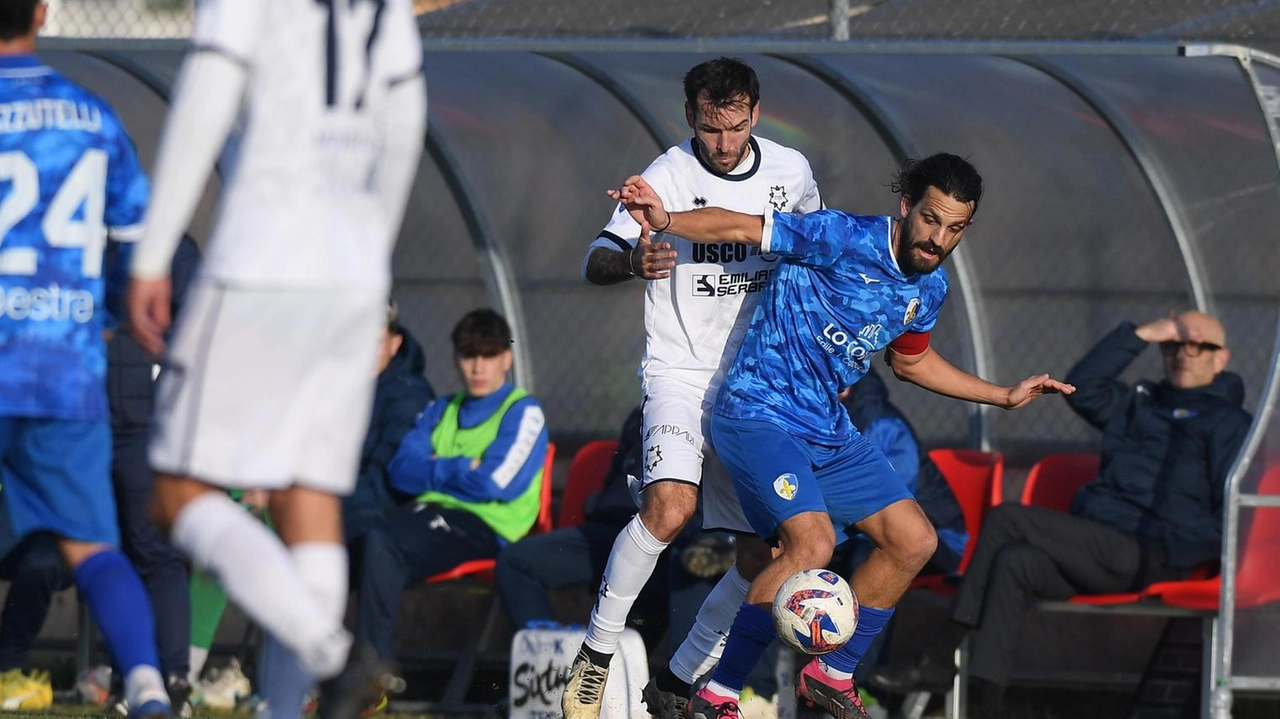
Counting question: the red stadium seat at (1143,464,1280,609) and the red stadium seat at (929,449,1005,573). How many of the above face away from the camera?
0

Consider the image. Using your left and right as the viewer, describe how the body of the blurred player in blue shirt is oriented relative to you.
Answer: facing away from the viewer

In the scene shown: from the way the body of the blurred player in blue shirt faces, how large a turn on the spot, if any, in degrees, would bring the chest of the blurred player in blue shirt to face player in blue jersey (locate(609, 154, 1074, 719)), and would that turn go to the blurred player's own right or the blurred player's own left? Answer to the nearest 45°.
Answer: approximately 90° to the blurred player's own right

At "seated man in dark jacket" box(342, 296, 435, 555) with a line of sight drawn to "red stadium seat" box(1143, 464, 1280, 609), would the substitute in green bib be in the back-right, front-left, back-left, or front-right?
front-right

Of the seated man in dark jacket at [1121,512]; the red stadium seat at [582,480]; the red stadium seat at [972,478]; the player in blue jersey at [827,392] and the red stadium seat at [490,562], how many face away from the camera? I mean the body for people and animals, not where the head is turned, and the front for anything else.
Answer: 0

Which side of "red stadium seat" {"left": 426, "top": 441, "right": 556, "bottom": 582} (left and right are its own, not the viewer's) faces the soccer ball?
left

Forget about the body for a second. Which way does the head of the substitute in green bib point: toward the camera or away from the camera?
toward the camera

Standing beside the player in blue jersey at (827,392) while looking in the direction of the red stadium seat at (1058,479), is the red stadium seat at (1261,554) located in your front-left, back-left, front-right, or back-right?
front-right

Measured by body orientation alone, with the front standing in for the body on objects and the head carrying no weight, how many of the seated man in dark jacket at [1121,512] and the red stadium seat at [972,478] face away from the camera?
0

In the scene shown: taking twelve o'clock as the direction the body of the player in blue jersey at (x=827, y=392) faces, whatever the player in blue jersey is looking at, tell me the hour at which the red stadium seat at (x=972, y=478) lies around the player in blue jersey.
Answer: The red stadium seat is roughly at 8 o'clock from the player in blue jersey.

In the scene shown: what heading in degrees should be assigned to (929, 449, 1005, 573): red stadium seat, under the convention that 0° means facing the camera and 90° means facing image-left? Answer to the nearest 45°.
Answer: approximately 45°

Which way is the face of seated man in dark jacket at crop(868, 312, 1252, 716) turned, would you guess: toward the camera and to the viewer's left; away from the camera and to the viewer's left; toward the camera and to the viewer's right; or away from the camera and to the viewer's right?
toward the camera and to the viewer's left

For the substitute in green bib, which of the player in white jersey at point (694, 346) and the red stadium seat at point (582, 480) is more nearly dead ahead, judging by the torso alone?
the player in white jersey

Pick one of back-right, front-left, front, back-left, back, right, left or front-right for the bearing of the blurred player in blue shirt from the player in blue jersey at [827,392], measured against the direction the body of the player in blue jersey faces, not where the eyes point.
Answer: right

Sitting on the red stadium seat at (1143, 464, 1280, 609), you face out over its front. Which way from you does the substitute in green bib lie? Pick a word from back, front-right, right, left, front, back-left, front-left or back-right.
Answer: front-right
